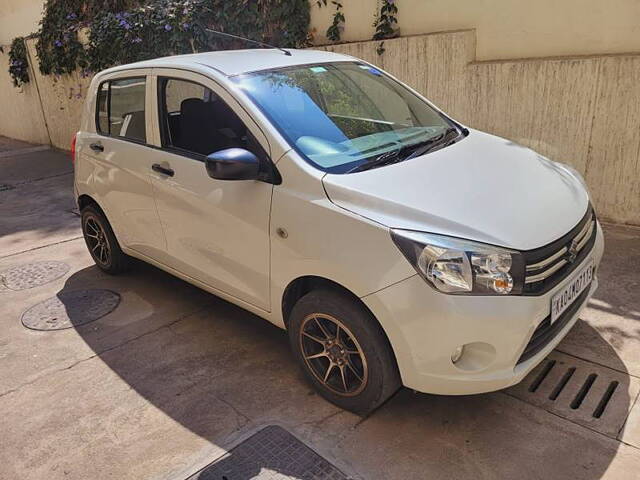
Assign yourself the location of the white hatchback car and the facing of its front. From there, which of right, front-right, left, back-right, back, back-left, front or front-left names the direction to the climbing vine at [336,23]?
back-left

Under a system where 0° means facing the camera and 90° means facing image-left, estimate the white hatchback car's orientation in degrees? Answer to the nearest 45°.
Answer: approximately 315°

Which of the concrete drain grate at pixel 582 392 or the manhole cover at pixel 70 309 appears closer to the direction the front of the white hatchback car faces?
the concrete drain grate

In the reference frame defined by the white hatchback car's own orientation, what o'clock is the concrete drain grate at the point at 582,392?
The concrete drain grate is roughly at 11 o'clock from the white hatchback car.

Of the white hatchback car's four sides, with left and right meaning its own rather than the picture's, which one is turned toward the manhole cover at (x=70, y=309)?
right

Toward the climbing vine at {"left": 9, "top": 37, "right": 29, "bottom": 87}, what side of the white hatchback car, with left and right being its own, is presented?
back

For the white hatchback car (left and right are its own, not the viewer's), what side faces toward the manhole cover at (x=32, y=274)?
back

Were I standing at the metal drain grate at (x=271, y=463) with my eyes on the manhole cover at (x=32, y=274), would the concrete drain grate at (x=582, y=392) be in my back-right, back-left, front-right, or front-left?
back-right

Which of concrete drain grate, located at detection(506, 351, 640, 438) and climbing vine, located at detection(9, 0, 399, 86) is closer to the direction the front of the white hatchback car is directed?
the concrete drain grate
